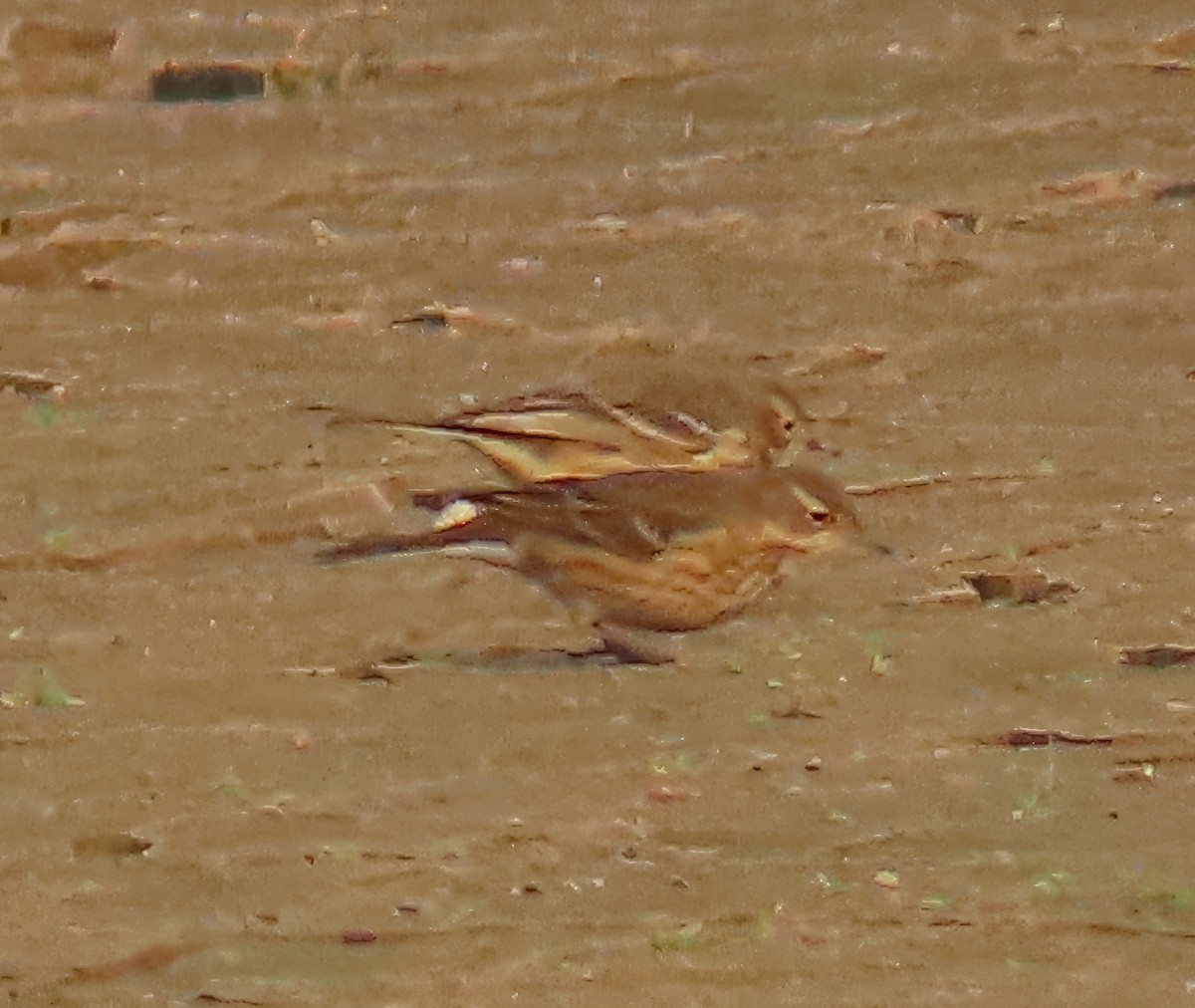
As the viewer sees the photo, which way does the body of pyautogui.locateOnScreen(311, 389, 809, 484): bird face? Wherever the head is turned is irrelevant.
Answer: to the viewer's right

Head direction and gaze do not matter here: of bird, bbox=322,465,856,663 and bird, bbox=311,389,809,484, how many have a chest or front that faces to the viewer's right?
2

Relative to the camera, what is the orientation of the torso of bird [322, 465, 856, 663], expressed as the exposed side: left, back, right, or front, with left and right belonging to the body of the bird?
right

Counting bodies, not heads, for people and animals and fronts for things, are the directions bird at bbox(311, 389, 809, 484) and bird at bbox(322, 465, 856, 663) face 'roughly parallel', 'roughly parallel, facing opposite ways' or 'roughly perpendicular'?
roughly parallel
